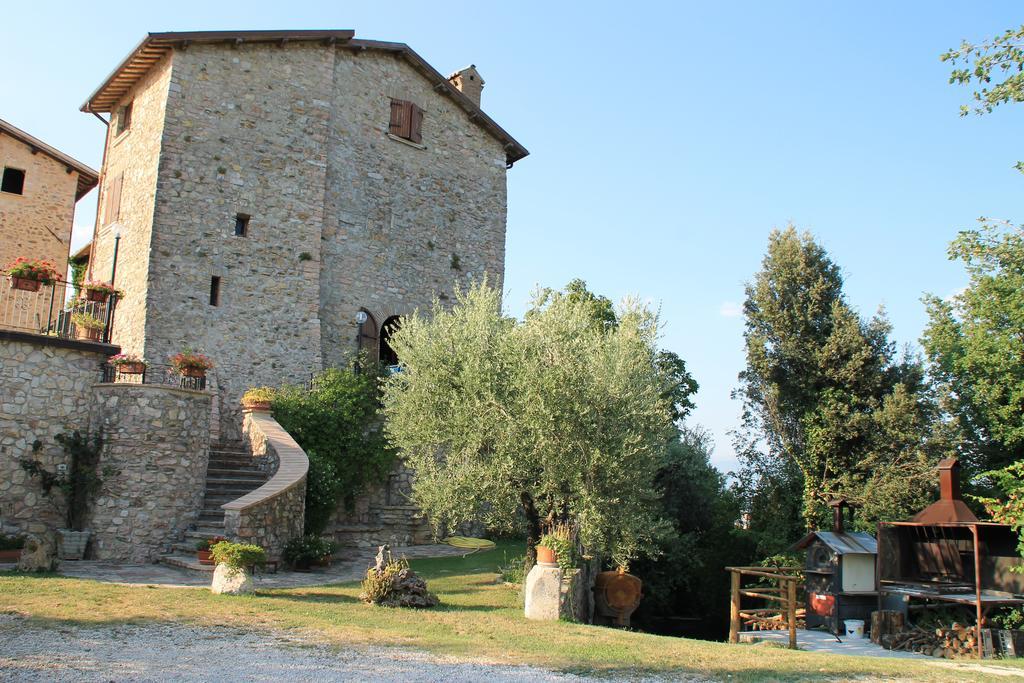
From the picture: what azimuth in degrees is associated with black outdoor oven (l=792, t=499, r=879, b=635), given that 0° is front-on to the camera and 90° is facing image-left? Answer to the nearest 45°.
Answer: approximately 45°

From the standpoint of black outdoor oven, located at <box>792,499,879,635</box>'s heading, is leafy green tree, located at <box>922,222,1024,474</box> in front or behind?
behind

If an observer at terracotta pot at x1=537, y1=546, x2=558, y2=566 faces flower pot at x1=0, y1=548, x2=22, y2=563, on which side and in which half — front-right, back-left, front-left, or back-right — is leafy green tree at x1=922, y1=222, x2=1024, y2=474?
back-right

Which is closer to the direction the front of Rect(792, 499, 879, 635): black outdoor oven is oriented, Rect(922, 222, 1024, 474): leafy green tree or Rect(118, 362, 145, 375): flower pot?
the flower pot

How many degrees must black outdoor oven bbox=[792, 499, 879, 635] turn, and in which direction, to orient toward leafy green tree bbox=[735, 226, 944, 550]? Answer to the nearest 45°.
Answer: approximately 135° to its right
